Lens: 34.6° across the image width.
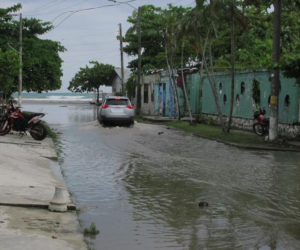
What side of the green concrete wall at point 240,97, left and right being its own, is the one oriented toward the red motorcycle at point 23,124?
front

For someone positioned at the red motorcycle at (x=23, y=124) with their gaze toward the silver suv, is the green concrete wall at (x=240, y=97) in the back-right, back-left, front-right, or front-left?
front-right

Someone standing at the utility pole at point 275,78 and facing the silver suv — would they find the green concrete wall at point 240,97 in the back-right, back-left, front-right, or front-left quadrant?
front-right

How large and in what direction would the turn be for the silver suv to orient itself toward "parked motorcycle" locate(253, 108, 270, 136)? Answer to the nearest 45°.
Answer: approximately 135° to its right

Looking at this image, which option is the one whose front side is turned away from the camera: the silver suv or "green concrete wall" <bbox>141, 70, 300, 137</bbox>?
the silver suv

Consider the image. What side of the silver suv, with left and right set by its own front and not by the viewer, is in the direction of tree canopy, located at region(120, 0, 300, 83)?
right

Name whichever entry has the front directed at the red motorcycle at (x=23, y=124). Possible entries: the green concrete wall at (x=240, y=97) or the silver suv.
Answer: the green concrete wall

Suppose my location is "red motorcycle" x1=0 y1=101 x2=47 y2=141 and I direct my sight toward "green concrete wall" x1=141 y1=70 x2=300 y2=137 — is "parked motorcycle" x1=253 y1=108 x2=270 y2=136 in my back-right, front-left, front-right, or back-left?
front-right

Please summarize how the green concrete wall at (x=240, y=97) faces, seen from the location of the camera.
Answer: facing the viewer and to the left of the viewer

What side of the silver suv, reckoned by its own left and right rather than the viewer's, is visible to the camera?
back

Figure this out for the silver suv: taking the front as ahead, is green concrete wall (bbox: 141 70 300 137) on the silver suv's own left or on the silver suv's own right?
on the silver suv's own right

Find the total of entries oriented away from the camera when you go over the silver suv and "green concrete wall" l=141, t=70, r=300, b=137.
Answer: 1

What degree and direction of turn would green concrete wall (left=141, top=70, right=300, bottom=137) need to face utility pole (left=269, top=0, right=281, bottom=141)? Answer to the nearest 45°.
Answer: approximately 45° to its left
